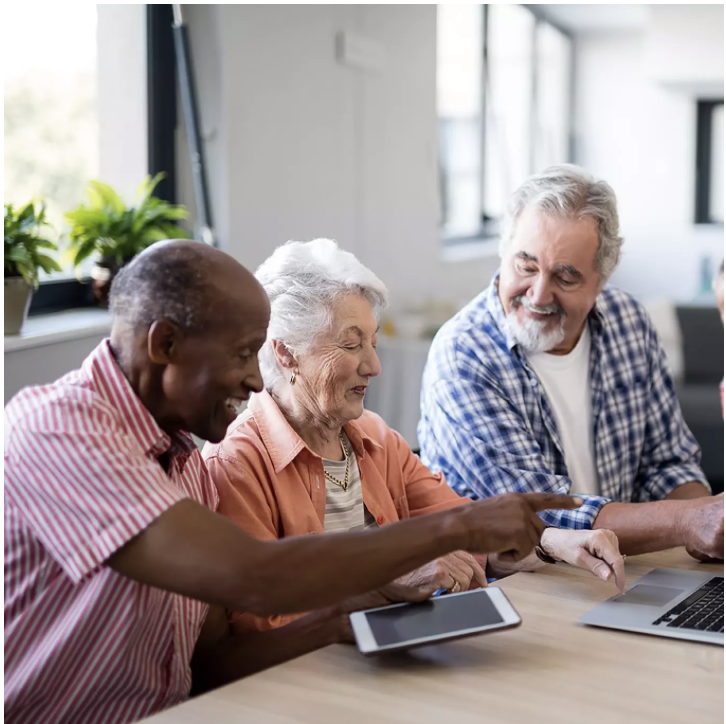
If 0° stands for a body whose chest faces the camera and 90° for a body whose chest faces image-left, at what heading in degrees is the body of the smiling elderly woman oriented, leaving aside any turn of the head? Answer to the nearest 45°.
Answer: approximately 315°

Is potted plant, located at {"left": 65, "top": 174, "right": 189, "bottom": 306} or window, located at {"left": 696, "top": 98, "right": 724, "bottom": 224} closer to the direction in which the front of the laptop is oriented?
the potted plant

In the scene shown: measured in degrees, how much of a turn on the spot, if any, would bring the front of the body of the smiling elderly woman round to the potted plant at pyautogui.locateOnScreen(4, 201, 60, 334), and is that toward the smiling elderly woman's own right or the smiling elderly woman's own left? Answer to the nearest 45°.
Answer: approximately 180°

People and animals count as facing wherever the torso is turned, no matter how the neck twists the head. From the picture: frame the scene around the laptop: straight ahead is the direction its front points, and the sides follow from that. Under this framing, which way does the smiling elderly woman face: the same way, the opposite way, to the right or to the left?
the opposite way

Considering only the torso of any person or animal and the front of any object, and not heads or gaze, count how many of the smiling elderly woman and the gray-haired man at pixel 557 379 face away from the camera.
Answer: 0

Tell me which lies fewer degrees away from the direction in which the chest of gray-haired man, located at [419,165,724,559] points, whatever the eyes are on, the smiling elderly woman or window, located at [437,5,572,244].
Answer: the smiling elderly woman
